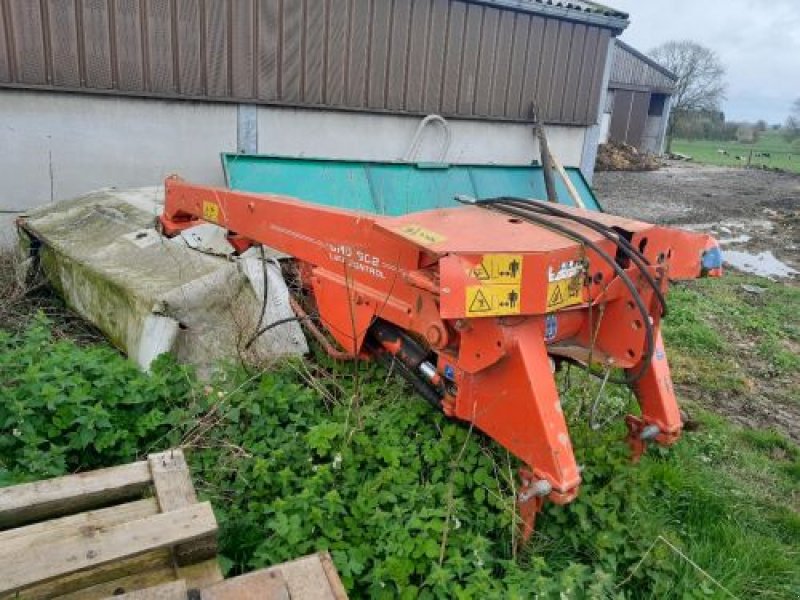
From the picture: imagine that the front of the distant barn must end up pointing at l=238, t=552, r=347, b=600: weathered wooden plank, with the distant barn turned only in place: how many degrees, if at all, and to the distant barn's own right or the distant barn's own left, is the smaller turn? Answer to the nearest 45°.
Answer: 0° — it already faces it

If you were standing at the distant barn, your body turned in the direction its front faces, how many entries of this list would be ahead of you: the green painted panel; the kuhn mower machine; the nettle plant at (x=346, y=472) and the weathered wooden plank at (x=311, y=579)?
4

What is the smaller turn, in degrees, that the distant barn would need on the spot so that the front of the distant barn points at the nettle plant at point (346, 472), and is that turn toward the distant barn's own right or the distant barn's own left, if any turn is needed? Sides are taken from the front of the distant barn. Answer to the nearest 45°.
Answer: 0° — it already faces it

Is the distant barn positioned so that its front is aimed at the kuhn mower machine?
yes

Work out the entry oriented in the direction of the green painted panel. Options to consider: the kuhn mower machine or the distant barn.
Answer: the distant barn

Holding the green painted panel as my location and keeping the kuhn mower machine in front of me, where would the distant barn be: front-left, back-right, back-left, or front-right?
back-left

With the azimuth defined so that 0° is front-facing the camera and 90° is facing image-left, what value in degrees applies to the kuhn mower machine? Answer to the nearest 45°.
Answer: approximately 315°

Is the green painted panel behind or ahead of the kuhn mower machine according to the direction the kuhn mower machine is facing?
behind

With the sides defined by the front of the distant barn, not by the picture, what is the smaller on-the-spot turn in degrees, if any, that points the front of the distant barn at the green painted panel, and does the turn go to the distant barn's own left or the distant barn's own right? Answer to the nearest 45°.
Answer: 0° — it already faces it
